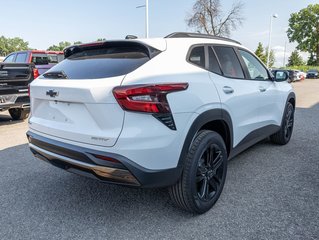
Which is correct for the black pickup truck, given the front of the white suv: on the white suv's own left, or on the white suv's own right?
on the white suv's own left

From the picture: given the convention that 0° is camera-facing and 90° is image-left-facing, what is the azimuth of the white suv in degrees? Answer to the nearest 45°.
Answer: approximately 225°

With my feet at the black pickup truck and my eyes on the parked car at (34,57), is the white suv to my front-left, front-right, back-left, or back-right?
back-right

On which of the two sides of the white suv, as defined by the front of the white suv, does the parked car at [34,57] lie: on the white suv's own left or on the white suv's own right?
on the white suv's own left
